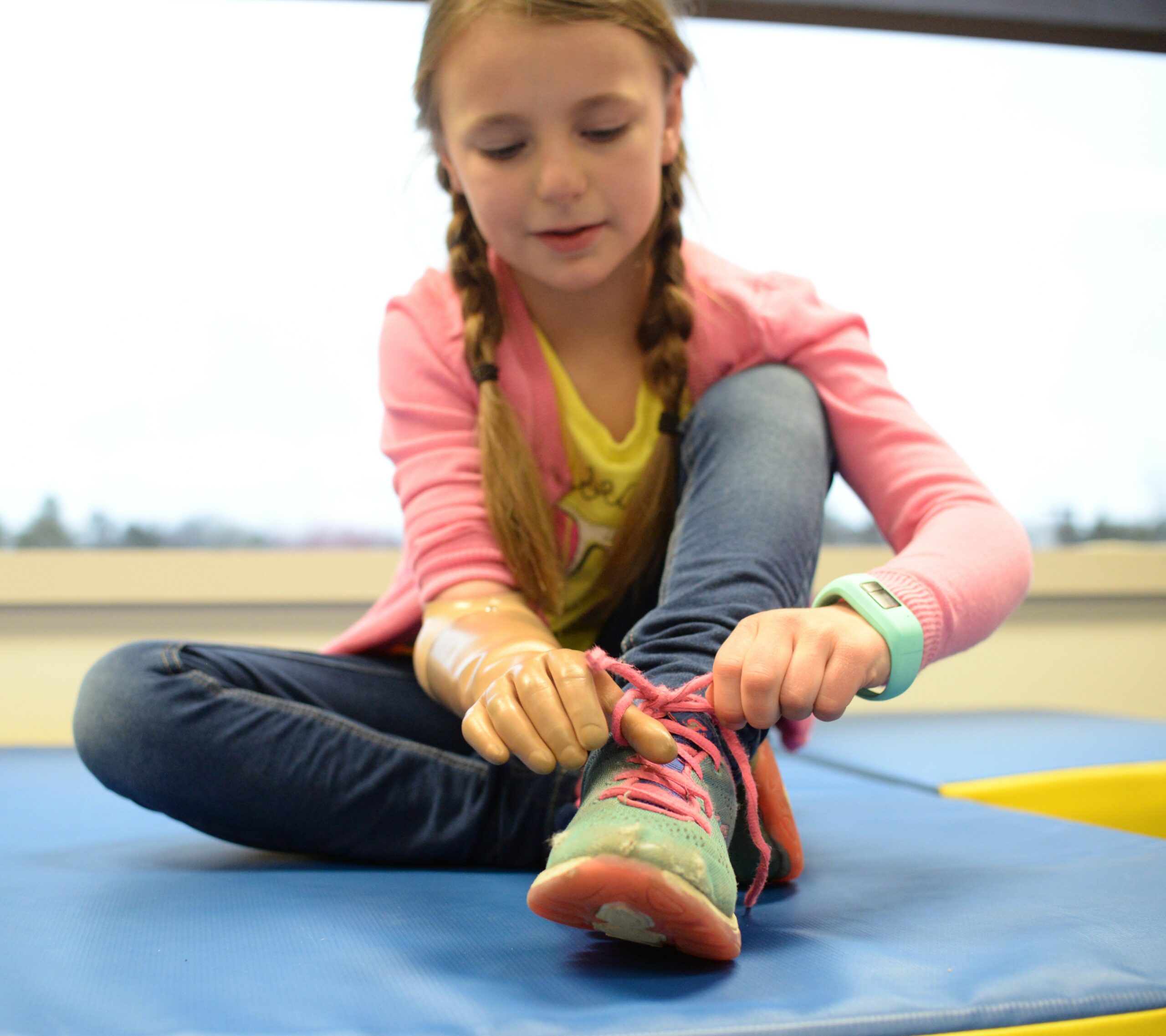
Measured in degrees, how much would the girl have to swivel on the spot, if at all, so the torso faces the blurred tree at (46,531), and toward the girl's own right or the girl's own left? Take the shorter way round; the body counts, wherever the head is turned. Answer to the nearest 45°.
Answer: approximately 135° to the girl's own right

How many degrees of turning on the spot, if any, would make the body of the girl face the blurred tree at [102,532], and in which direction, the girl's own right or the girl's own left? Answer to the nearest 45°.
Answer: approximately 135° to the girl's own right

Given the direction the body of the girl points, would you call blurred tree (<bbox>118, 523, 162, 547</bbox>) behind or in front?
behind

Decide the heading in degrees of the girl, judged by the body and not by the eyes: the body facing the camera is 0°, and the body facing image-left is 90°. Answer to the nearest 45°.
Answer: approximately 0°

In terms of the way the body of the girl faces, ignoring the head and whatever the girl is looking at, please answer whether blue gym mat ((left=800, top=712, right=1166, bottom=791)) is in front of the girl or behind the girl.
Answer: behind
